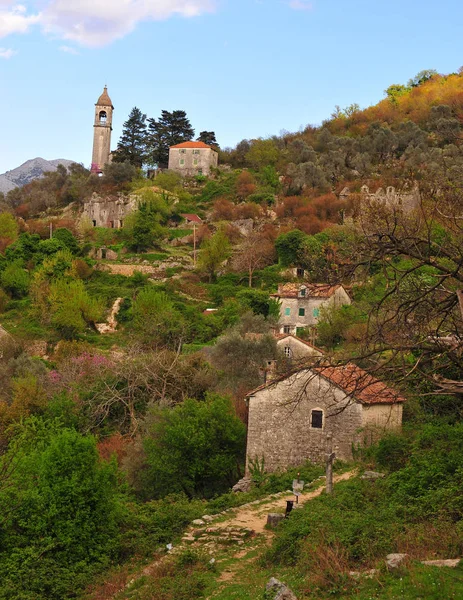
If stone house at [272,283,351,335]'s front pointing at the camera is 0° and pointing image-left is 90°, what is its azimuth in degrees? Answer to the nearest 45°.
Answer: approximately 0°

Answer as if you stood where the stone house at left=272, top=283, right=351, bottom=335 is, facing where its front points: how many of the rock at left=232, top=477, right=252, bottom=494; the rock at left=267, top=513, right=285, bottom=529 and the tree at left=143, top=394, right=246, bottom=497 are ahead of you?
3

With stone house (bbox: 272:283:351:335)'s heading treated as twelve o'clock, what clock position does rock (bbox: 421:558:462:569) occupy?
The rock is roughly at 12 o'clock from the stone house.

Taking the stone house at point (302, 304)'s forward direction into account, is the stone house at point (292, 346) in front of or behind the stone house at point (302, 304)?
in front

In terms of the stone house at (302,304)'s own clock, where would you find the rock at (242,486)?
The rock is roughly at 12 o'clock from the stone house.

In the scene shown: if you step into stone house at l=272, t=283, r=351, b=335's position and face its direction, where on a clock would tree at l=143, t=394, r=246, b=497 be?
The tree is roughly at 12 o'clock from the stone house.

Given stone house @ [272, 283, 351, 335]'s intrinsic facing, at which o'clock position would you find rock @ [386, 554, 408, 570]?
The rock is roughly at 12 o'clock from the stone house.
